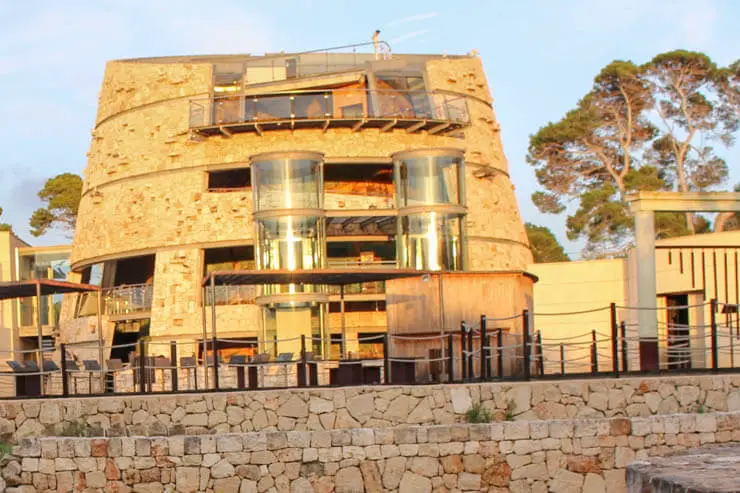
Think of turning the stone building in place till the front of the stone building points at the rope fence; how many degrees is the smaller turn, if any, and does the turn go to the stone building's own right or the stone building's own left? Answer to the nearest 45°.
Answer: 0° — it already faces it

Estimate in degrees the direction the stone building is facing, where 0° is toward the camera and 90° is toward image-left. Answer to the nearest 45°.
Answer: approximately 0°

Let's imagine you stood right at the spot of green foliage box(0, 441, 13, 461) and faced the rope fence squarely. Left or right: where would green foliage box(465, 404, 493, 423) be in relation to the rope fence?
right

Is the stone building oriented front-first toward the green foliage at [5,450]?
yes
